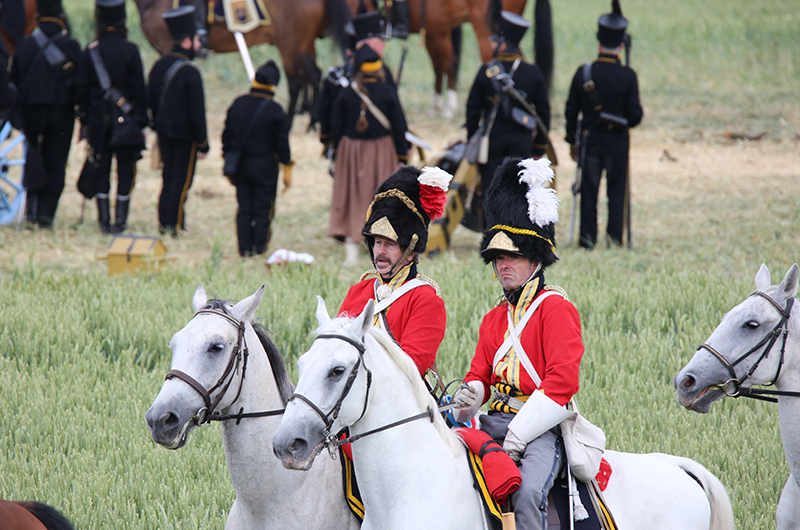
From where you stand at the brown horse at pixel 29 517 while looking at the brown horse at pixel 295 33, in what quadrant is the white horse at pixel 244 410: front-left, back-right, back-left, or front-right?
front-right

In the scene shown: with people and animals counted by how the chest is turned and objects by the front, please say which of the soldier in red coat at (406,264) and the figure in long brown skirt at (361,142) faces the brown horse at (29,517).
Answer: the soldier in red coat

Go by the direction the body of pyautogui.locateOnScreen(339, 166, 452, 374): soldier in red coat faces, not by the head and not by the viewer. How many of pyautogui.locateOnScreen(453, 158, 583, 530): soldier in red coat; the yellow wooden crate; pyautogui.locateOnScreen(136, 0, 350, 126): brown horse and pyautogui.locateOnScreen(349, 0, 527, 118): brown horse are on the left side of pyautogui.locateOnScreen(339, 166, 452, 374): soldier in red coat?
1

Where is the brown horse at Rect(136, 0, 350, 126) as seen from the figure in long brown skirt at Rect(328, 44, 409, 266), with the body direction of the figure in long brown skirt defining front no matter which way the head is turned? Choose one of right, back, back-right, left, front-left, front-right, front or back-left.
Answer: front

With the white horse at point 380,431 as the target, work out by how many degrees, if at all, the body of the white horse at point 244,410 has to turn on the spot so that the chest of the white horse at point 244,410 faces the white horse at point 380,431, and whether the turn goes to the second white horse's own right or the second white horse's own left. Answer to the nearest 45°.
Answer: approximately 90° to the second white horse's own left

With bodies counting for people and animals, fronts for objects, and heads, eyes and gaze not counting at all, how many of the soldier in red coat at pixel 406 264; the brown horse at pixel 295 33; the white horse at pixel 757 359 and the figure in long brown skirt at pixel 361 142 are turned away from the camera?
1

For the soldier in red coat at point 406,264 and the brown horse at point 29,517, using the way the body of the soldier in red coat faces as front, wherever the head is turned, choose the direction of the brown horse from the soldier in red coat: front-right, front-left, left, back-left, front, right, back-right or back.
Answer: front

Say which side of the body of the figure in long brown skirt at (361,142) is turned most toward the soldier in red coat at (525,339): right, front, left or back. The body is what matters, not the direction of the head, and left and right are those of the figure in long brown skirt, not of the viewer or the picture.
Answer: back

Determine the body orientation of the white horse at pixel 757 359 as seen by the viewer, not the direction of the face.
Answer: to the viewer's left

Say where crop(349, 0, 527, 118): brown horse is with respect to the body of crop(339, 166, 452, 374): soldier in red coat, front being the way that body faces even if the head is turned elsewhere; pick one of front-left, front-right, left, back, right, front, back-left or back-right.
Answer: back-right

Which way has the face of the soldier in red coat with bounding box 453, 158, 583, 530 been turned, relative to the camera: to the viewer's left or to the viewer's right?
to the viewer's left

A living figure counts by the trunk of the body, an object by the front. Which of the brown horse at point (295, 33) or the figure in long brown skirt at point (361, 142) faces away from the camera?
the figure in long brown skirt

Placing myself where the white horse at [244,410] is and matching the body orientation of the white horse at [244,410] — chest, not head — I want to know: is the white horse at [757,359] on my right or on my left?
on my left

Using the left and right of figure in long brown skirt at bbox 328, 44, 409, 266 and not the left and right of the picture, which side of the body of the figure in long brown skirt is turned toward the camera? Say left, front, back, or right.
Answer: back

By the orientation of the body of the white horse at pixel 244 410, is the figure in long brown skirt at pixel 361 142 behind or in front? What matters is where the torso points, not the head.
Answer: behind

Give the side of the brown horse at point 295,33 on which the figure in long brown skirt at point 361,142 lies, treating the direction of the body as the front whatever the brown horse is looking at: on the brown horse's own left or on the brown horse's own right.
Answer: on the brown horse's own left

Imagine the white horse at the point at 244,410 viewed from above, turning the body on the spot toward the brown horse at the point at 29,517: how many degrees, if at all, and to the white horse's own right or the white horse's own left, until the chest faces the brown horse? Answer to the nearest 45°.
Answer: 0° — it already faces it
